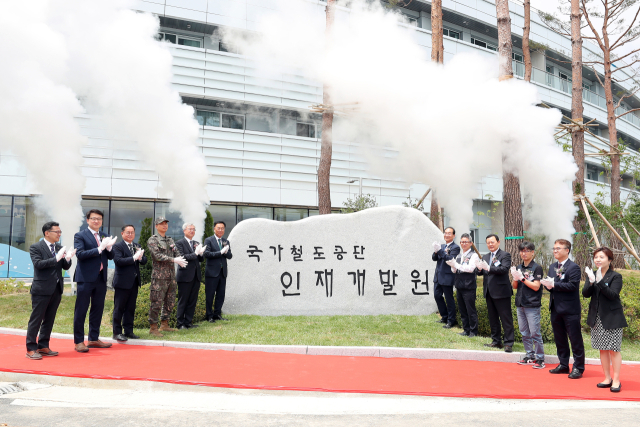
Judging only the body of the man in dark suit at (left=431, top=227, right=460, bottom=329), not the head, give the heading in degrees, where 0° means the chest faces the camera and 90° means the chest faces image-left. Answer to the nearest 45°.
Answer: approximately 45°

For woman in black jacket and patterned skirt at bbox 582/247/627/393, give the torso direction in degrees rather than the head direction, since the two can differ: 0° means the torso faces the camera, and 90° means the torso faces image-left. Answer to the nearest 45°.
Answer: approximately 45°

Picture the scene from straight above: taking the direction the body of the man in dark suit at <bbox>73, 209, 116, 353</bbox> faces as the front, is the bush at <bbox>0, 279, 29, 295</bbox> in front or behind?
behind

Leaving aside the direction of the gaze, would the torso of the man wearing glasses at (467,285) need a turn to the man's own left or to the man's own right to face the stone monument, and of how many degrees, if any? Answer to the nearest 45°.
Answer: approximately 90° to the man's own right

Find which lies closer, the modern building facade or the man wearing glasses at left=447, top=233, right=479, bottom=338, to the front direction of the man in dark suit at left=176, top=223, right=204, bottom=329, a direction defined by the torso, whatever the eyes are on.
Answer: the man wearing glasses

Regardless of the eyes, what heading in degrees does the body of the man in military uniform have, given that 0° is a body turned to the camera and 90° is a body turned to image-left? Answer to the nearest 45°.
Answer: approximately 315°

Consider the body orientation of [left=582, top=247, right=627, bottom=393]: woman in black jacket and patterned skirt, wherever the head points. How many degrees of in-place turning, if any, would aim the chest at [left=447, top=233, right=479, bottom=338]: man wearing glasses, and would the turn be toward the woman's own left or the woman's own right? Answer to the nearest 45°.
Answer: approximately 90° to the woman's own right
